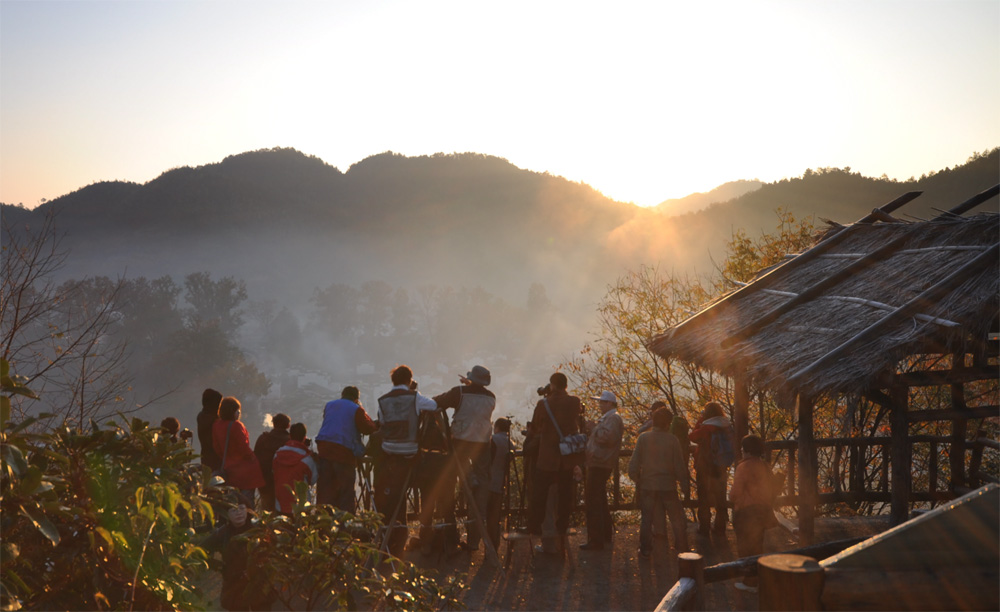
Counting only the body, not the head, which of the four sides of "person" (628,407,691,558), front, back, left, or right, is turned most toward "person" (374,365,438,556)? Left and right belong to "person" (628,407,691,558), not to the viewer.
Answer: left

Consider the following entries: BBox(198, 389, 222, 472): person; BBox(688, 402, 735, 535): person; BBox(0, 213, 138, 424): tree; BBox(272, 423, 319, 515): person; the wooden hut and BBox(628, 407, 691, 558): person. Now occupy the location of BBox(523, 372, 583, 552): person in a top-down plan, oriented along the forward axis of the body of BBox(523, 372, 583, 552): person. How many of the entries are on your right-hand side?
3

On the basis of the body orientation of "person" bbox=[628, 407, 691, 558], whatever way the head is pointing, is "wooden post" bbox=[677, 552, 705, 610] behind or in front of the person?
behind

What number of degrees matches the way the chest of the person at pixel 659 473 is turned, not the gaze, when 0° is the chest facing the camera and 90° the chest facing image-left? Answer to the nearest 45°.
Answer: approximately 180°

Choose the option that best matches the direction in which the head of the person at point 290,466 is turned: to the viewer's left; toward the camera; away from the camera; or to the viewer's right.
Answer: away from the camera

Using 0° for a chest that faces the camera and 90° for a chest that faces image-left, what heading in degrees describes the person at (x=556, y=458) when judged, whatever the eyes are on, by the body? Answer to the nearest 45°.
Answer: approximately 180°

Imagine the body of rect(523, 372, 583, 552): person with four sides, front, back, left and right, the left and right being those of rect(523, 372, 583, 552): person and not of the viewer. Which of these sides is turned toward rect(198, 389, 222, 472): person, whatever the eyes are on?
left

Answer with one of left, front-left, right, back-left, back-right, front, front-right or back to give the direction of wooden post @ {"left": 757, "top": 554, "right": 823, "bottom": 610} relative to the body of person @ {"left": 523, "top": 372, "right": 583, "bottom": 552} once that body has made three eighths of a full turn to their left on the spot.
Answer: front-left

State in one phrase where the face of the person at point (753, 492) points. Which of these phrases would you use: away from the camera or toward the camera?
away from the camera

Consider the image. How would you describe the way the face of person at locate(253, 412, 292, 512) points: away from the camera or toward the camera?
away from the camera

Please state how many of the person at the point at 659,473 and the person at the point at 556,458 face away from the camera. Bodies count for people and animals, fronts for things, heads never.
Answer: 2

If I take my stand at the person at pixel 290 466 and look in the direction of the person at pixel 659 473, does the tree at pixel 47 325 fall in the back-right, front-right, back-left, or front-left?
back-left

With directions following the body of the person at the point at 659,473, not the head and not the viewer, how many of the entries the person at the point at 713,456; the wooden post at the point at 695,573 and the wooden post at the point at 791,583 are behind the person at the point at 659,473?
2
